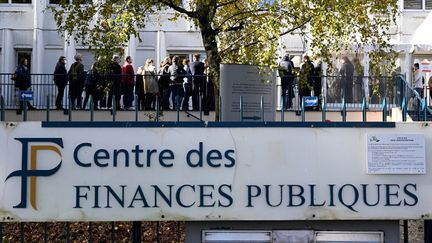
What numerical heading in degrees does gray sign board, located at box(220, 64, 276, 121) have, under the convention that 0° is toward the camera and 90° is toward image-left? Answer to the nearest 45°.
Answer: approximately 0°

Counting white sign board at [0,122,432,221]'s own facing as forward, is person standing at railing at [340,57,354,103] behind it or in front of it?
behind

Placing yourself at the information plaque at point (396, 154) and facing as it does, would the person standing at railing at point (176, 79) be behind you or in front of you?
behind

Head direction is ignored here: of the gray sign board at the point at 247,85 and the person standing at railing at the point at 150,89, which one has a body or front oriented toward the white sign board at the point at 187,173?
the gray sign board at the point at 247,85

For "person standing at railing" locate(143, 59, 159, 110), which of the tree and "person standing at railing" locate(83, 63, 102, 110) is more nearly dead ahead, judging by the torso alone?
the person standing at railing

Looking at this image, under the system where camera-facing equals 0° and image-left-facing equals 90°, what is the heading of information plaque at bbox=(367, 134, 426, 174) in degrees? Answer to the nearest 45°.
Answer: approximately 0°

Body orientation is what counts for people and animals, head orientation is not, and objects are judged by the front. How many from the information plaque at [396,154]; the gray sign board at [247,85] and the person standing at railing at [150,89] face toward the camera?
2

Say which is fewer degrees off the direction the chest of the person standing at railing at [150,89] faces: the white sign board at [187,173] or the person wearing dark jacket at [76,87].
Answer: the person wearing dark jacket

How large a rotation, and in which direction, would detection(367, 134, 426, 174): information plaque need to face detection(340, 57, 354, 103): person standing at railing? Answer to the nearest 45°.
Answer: approximately 180°
